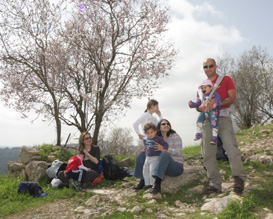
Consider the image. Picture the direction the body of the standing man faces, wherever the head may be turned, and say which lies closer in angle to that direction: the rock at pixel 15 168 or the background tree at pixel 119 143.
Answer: the rock

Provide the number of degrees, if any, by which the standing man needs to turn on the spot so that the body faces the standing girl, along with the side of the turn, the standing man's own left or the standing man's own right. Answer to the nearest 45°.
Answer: approximately 90° to the standing man's own right

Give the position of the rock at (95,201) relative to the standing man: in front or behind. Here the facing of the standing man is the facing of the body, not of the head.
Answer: in front

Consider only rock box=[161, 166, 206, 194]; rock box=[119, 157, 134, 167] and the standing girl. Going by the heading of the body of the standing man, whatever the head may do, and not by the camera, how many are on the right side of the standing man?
3

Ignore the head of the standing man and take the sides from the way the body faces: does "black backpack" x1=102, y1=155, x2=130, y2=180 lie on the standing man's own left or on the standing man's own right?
on the standing man's own right

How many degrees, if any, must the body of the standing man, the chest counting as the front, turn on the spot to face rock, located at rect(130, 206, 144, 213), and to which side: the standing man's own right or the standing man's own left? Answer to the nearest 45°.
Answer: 0° — they already face it

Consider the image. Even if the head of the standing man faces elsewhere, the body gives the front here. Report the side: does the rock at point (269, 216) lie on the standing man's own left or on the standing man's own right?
on the standing man's own left

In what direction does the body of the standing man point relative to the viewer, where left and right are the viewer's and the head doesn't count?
facing the viewer and to the left of the viewer

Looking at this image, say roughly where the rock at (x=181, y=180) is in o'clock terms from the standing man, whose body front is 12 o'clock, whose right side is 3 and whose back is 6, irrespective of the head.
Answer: The rock is roughly at 3 o'clock from the standing man.
